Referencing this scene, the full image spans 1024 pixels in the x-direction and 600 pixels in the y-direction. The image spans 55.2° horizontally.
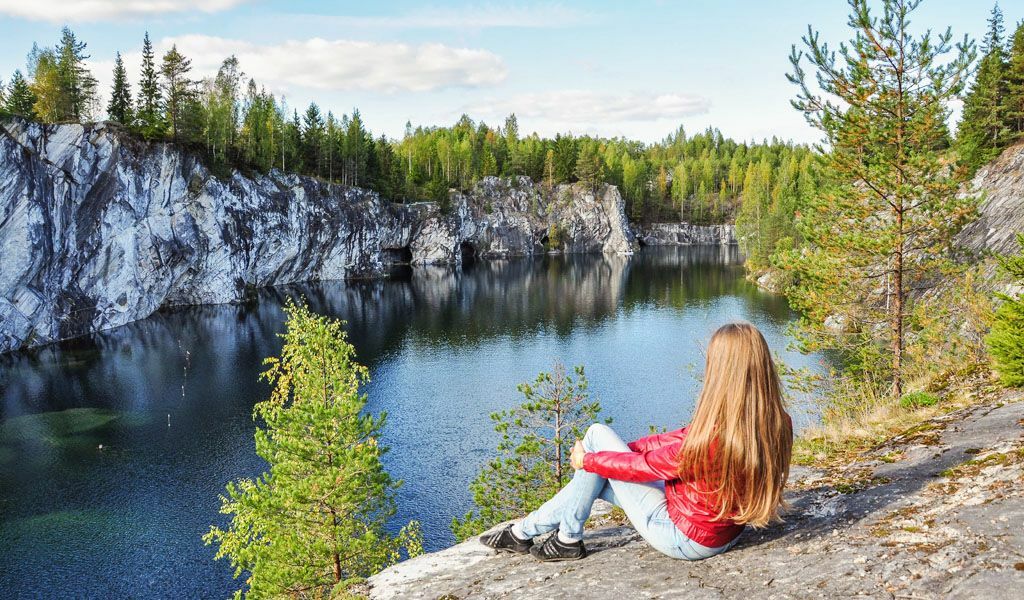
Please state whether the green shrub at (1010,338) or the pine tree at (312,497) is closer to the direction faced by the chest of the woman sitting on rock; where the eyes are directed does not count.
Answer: the pine tree

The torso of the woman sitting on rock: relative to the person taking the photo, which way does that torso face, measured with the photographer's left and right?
facing away from the viewer and to the left of the viewer

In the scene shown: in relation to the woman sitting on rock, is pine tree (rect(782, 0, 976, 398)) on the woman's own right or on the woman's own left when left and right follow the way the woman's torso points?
on the woman's own right

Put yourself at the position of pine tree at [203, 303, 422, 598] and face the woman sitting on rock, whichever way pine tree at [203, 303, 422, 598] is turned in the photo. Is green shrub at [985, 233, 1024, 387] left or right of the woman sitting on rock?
left

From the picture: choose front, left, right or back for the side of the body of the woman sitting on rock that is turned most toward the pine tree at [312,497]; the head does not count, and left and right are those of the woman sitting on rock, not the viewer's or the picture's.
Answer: front

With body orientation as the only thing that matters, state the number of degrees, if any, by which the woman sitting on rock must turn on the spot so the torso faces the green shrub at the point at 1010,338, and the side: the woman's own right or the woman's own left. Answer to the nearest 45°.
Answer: approximately 90° to the woman's own right

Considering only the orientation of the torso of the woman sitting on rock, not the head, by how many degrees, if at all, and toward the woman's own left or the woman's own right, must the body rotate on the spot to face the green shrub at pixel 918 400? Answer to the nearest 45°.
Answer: approximately 90° to the woman's own right

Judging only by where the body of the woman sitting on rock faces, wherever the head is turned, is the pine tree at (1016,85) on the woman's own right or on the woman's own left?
on the woman's own right

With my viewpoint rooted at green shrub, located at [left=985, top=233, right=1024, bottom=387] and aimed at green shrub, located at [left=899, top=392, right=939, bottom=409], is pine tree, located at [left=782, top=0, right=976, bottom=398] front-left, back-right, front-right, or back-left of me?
front-right
